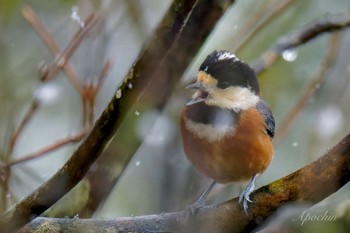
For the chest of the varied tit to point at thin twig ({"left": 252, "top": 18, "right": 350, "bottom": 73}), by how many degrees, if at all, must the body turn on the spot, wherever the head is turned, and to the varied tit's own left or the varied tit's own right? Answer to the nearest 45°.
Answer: approximately 180°

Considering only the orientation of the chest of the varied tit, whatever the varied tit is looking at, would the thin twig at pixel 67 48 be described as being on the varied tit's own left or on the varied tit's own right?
on the varied tit's own right

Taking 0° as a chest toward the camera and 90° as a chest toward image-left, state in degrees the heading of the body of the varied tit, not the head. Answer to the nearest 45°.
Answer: approximately 45°
